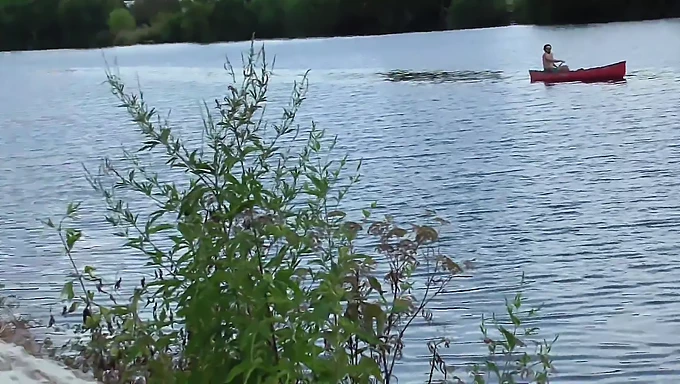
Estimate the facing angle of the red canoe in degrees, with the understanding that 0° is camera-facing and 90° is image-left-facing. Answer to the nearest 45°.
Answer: approximately 270°

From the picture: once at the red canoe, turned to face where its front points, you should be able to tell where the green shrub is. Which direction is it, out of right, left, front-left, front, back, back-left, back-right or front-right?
right

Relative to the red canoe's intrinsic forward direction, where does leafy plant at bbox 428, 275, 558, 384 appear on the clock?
The leafy plant is roughly at 3 o'clock from the red canoe.
